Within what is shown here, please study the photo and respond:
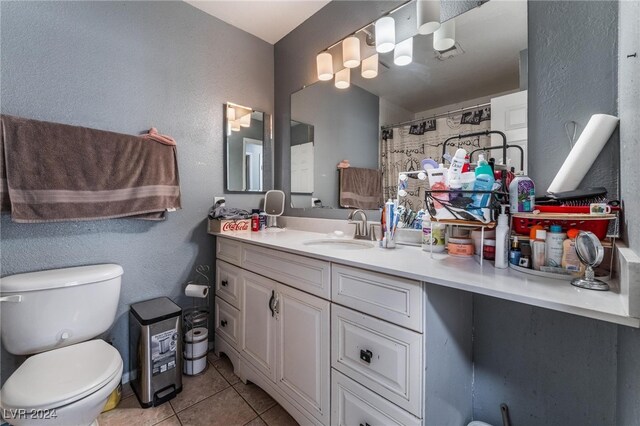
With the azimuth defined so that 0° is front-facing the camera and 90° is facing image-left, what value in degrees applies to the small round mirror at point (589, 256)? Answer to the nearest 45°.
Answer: approximately 45°

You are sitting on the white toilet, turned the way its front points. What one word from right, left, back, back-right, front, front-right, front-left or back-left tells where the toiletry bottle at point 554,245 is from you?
front-left

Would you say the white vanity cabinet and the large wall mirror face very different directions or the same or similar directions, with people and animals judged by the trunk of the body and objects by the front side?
same or similar directions

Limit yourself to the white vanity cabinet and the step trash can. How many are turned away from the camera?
0

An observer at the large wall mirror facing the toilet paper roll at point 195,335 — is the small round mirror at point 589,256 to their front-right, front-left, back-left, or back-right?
back-left

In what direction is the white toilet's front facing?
toward the camera

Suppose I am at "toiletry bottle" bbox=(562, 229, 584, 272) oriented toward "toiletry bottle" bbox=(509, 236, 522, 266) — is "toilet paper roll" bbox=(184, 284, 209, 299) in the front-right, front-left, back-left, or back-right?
front-left

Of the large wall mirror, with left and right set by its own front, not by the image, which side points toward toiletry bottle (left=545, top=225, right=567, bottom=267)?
left

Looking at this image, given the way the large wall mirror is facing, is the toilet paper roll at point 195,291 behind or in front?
in front

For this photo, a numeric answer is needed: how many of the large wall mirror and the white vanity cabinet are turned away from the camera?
0

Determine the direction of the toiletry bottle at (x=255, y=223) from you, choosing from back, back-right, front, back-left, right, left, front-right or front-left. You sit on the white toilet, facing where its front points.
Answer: left

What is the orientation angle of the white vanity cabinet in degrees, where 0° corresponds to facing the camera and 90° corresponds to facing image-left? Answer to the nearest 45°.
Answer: approximately 45°

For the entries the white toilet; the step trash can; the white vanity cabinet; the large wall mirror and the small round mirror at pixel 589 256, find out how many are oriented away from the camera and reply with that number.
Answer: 0
